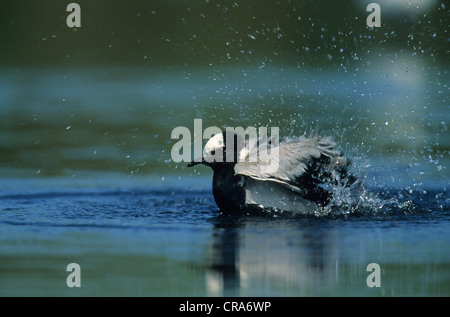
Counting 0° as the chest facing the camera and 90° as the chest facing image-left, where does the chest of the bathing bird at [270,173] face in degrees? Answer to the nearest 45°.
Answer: approximately 90°
